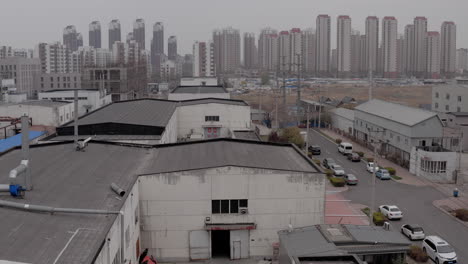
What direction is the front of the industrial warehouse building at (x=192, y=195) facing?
toward the camera

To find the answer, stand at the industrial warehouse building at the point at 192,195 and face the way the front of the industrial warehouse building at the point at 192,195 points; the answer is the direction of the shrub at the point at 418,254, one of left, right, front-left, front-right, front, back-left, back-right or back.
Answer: left

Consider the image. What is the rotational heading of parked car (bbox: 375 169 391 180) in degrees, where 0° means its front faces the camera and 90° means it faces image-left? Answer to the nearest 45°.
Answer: approximately 315°

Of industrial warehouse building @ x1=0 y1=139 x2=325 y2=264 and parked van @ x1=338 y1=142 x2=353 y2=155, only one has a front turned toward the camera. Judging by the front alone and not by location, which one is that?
the industrial warehouse building

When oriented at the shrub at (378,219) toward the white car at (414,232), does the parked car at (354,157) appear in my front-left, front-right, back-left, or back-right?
back-left

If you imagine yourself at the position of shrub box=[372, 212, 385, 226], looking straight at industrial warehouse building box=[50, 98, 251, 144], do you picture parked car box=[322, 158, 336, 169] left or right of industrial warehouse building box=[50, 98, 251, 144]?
right

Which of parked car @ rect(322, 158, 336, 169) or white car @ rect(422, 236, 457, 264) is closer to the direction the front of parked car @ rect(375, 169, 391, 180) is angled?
the white car
